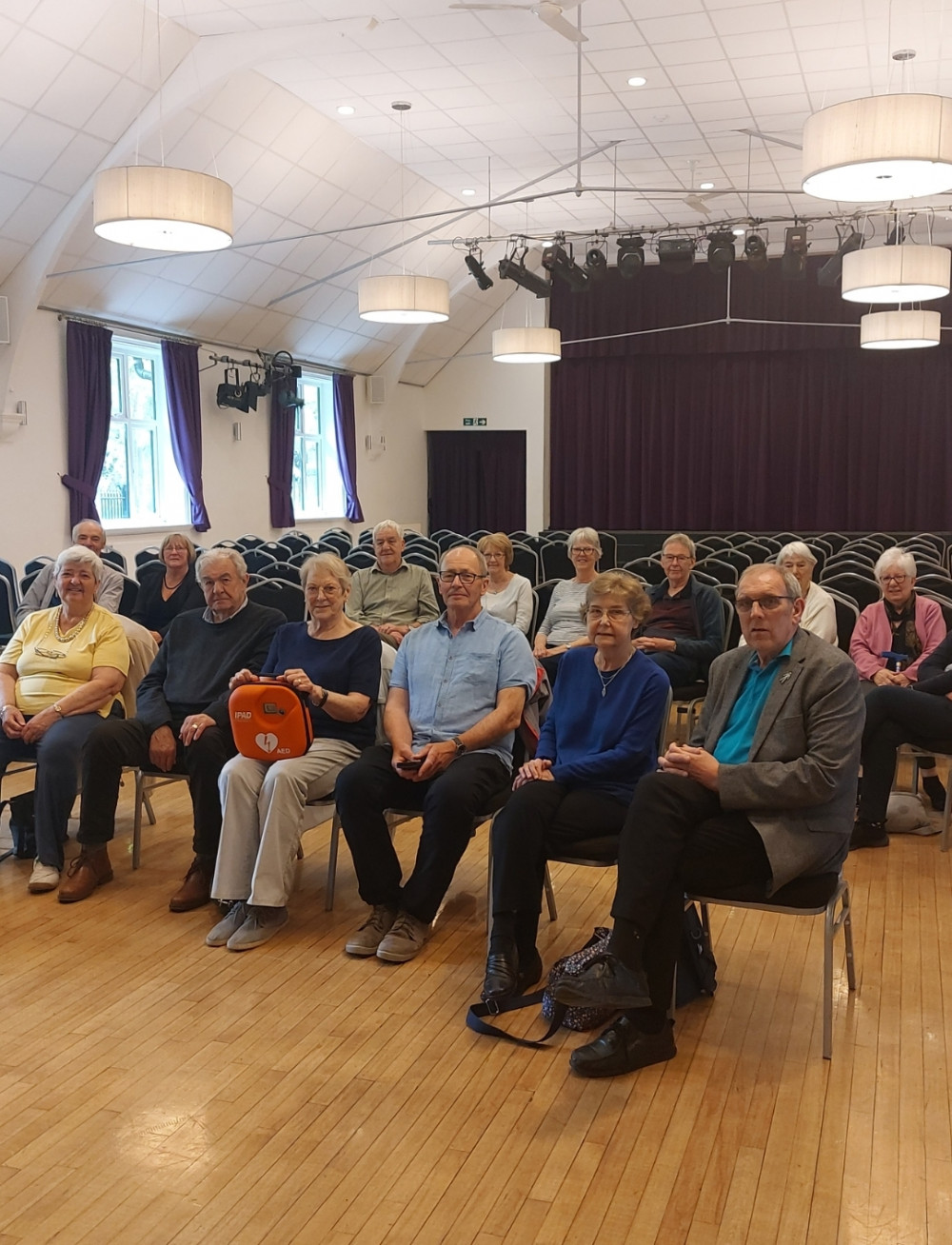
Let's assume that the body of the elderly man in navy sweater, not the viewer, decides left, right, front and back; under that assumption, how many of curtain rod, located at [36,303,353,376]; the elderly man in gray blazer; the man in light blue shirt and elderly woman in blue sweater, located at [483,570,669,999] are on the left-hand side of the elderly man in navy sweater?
3

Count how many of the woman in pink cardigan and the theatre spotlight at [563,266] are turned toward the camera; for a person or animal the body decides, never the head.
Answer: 1

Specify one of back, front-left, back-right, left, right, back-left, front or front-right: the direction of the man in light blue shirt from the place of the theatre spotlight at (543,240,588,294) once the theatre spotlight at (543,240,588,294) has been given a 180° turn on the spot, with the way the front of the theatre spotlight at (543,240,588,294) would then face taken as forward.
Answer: front-left

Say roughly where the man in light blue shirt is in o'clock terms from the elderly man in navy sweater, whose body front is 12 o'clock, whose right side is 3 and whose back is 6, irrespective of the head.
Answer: The man in light blue shirt is roughly at 9 o'clock from the elderly man in navy sweater.

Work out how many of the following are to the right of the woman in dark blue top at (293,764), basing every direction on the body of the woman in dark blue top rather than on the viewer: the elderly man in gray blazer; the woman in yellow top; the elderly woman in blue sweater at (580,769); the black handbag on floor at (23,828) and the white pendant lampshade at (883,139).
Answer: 2

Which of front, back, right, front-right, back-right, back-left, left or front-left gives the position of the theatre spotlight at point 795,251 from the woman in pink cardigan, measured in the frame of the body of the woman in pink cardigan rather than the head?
back

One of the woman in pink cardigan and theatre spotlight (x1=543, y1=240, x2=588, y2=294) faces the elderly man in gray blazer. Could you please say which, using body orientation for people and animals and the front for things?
the woman in pink cardigan

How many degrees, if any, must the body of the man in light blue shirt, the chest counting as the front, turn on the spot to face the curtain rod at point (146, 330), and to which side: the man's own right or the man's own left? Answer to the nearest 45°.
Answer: approximately 135° to the man's own right

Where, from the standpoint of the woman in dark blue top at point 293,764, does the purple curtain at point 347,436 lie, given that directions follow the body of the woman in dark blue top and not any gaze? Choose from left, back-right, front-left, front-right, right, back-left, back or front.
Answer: back-right

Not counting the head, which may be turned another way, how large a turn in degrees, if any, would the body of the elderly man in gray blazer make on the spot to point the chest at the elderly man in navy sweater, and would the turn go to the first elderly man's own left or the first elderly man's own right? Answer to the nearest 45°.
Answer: approximately 90° to the first elderly man's own right

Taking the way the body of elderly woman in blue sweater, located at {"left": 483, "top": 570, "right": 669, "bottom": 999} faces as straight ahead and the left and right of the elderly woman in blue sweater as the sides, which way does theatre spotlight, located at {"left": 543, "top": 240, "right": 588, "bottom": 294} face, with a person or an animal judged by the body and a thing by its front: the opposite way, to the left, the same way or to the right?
the opposite way

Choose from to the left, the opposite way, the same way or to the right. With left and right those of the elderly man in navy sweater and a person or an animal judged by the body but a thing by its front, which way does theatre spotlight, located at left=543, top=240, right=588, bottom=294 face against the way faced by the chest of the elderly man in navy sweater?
the opposite way

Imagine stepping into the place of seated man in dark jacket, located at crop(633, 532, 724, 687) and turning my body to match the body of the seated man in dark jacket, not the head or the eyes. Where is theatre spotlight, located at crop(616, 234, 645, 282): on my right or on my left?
on my right
